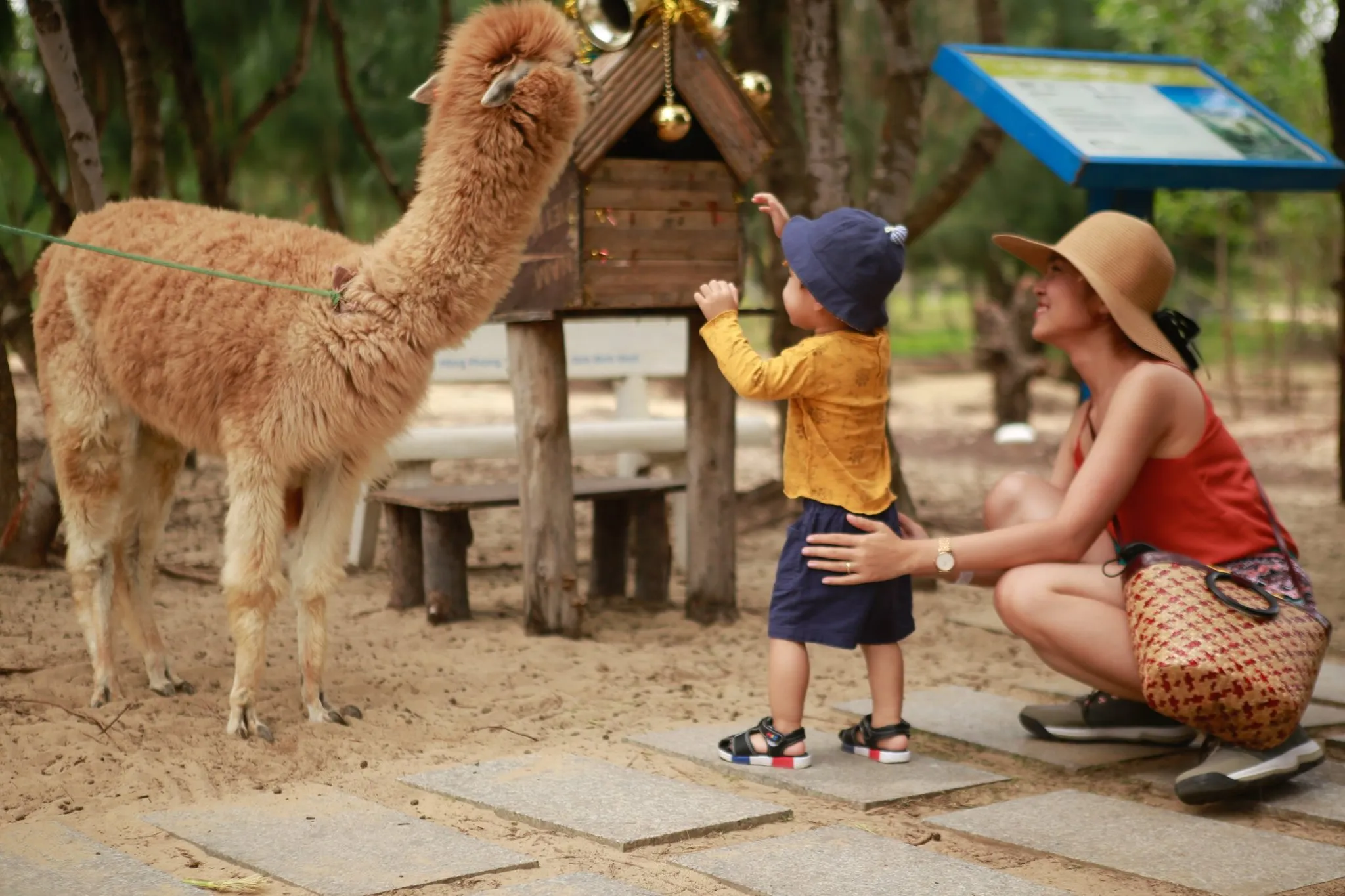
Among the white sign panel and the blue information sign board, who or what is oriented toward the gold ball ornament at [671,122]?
the white sign panel

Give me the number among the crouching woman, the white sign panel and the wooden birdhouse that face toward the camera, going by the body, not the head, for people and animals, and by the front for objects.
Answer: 2

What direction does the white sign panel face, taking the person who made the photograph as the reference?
facing the viewer

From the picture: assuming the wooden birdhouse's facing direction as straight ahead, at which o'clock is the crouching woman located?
The crouching woman is roughly at 11 o'clock from the wooden birdhouse.

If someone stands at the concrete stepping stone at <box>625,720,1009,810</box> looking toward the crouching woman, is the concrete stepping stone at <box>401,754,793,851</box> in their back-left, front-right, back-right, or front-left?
back-right

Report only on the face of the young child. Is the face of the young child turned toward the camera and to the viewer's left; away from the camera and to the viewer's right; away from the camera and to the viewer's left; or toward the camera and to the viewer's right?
away from the camera and to the viewer's left

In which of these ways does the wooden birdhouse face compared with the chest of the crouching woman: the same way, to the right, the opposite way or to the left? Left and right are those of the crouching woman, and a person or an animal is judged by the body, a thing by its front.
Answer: to the left

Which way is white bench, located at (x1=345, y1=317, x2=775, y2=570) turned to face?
toward the camera

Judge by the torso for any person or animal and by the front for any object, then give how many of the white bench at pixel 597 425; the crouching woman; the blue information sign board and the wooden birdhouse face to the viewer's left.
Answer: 1

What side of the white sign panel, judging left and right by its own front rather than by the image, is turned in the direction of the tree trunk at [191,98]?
right

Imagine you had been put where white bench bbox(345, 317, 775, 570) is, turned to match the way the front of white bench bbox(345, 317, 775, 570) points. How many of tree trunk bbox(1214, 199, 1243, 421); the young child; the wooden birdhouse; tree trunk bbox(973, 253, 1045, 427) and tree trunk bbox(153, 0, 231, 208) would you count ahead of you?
2

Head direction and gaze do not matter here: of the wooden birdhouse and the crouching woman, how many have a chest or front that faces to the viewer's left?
1

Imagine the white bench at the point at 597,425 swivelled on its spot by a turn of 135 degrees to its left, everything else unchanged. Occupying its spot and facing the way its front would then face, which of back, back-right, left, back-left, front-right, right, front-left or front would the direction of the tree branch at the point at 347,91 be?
left

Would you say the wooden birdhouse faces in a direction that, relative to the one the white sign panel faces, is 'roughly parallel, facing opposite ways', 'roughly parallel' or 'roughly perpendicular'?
roughly parallel

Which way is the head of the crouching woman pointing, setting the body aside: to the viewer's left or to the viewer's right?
to the viewer's left

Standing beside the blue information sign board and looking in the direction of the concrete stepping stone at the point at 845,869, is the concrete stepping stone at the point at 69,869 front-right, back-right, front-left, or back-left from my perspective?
front-right

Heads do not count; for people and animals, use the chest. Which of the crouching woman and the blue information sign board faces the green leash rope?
the crouching woman

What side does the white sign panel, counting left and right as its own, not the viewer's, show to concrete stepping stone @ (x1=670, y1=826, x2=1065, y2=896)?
front
